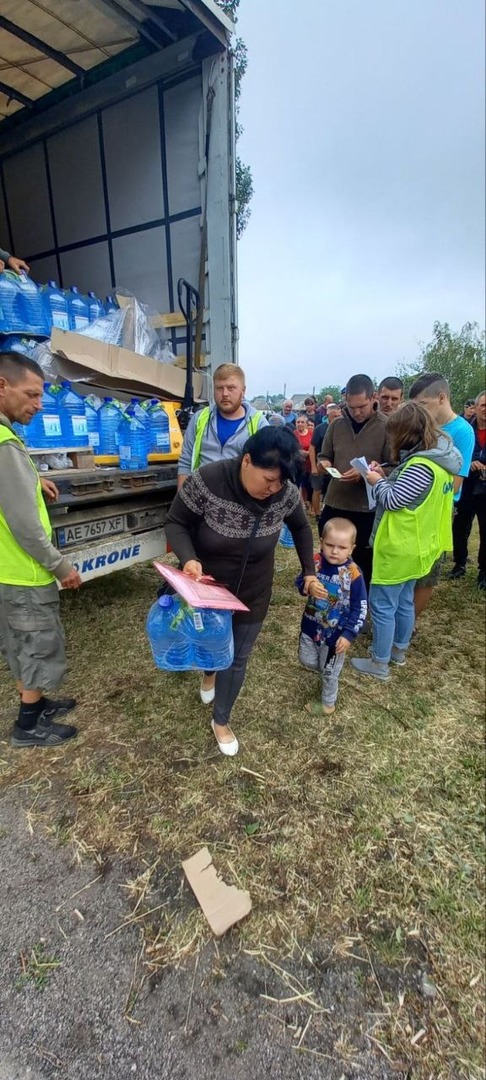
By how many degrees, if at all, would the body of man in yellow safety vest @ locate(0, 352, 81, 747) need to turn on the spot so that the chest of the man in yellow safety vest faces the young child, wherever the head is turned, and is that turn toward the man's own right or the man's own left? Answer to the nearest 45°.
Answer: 0° — they already face them

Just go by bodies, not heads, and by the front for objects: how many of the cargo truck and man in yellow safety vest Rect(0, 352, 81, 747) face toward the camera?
0

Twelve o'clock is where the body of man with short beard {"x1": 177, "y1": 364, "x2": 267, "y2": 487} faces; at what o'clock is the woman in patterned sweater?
The woman in patterned sweater is roughly at 12 o'clock from the man with short beard.

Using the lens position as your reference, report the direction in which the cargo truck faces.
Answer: facing away from the viewer and to the left of the viewer

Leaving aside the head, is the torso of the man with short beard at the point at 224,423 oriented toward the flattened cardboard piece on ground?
yes

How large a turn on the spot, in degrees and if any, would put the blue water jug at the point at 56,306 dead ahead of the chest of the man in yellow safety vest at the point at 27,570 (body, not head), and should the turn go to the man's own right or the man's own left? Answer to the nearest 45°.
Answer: approximately 90° to the man's own left

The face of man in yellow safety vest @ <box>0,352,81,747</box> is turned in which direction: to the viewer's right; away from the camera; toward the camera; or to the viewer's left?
to the viewer's right

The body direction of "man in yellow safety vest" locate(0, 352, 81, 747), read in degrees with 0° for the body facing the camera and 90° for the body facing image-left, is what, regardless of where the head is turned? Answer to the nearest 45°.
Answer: approximately 270°

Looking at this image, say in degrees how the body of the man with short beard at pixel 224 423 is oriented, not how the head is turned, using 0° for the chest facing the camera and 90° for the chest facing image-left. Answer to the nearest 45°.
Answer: approximately 0°

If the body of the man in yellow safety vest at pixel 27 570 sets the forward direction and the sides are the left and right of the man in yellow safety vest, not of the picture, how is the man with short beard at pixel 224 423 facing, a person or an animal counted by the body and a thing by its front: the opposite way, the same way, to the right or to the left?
to the right

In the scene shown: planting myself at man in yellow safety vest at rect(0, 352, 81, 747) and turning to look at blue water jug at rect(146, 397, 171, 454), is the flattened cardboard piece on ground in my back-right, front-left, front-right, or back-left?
back-right
